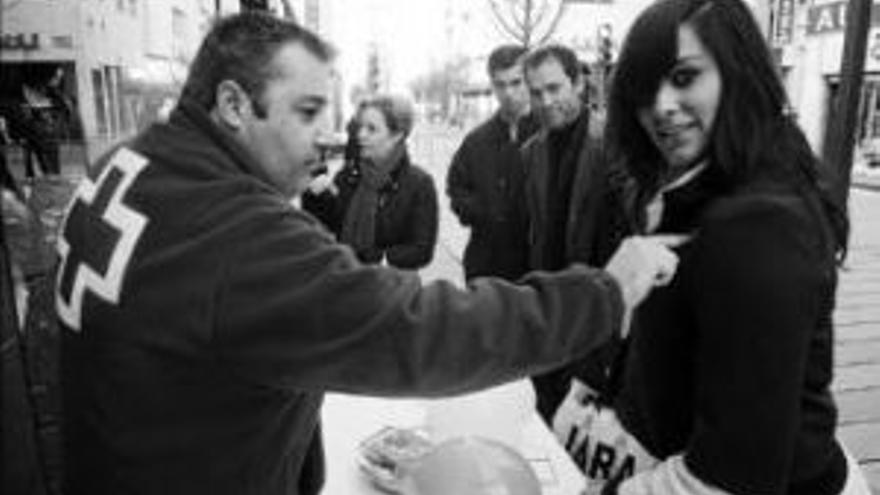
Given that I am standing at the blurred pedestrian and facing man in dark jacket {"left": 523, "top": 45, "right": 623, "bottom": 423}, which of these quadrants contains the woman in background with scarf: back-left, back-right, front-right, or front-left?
back-right

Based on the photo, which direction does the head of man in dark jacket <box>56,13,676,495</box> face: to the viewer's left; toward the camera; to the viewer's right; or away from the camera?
to the viewer's right

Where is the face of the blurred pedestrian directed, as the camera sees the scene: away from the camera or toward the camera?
toward the camera

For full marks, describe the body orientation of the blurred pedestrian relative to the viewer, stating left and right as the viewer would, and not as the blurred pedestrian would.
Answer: facing the viewer and to the right of the viewer

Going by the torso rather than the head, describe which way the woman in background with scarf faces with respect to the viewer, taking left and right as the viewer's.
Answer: facing the viewer and to the left of the viewer

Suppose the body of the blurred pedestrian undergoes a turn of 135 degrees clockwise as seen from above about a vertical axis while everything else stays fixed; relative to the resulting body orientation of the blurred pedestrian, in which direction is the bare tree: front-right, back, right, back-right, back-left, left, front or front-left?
right

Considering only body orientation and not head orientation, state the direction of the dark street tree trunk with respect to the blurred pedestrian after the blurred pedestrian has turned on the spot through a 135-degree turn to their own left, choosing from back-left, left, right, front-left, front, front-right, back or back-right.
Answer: right
